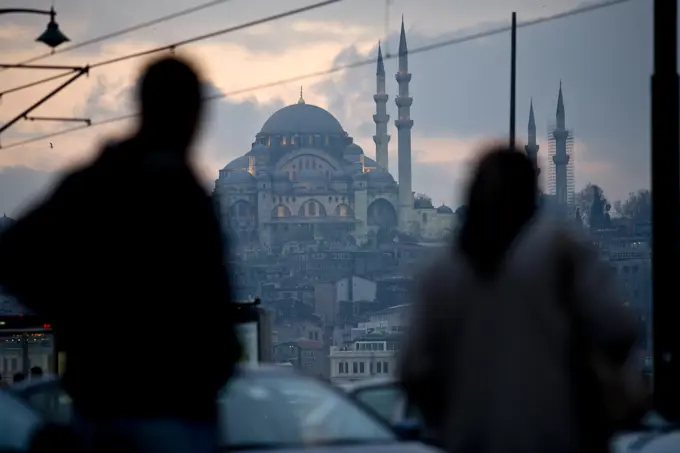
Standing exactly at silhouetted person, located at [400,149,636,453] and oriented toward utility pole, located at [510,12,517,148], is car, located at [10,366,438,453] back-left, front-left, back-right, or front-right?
front-left
